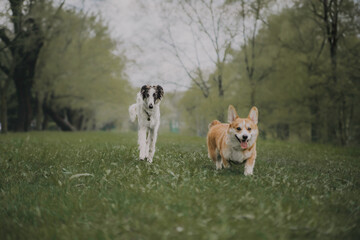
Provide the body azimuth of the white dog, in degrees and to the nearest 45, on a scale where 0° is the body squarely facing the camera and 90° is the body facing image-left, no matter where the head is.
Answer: approximately 0°

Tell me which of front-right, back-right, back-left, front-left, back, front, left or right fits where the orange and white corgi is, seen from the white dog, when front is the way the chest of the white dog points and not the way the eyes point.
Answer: front-left

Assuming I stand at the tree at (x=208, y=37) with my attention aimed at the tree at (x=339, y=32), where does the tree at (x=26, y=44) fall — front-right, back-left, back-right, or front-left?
back-right

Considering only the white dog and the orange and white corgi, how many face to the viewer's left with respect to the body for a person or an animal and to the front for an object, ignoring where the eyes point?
0

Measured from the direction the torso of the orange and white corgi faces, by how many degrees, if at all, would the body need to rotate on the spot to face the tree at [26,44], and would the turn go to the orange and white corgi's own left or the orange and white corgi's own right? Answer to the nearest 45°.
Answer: approximately 180°

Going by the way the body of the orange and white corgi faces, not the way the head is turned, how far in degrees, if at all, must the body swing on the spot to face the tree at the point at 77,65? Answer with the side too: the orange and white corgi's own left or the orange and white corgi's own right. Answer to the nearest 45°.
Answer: approximately 180°

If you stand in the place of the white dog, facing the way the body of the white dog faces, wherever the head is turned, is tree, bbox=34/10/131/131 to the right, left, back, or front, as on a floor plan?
back

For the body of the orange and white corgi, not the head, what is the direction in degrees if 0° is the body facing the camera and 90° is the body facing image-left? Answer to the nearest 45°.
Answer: approximately 315°

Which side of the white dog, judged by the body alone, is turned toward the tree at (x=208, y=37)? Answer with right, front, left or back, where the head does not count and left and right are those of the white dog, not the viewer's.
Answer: back

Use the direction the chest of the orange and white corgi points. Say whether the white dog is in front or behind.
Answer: behind
